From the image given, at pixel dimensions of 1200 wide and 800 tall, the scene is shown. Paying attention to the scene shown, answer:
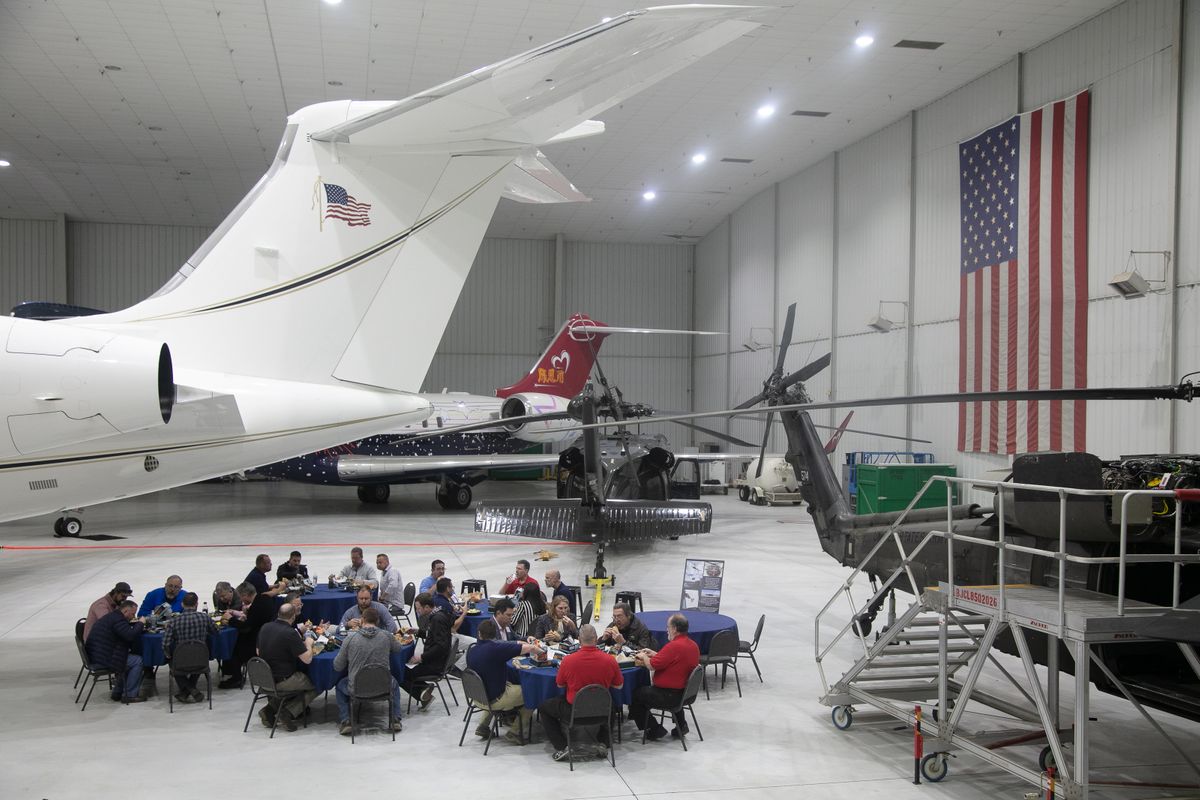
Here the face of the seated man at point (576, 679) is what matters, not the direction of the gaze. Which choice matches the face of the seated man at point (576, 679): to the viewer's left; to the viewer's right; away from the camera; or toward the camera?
away from the camera

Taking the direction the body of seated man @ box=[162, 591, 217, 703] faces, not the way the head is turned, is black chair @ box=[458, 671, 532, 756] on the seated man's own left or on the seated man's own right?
on the seated man's own right

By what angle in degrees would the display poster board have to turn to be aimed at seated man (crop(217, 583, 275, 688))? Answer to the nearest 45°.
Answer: approximately 45° to its right

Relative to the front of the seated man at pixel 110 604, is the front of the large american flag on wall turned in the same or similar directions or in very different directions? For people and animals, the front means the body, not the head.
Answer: very different directions

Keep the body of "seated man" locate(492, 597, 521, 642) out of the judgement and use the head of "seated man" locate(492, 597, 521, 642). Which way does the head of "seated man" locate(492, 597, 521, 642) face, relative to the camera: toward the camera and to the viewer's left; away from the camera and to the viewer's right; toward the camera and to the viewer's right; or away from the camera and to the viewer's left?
toward the camera and to the viewer's right

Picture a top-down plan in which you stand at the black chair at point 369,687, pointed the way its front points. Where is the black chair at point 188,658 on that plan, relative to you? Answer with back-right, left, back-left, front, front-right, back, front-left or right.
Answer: front-left

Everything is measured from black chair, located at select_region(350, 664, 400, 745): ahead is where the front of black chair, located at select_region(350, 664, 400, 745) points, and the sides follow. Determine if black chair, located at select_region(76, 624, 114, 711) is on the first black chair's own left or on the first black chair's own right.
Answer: on the first black chair's own left

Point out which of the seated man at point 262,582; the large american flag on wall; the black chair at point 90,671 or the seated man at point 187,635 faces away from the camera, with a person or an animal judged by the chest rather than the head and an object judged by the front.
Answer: the seated man at point 187,635

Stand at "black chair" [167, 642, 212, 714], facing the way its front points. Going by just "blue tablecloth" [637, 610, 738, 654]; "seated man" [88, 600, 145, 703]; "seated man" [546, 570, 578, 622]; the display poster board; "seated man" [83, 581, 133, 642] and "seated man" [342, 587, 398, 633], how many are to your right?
4

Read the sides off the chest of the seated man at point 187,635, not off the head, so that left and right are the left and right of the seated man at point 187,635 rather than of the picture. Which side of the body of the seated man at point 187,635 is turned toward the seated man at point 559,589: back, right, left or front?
right

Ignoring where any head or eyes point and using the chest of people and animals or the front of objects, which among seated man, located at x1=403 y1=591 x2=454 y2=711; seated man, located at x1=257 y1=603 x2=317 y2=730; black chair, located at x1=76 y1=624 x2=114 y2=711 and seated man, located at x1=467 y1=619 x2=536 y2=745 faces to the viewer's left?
seated man, located at x1=403 y1=591 x2=454 y2=711

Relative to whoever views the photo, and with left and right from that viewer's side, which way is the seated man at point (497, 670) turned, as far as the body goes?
facing away from the viewer and to the right of the viewer

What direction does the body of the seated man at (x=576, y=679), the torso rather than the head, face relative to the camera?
away from the camera

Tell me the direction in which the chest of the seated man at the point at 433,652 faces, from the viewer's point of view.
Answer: to the viewer's left
